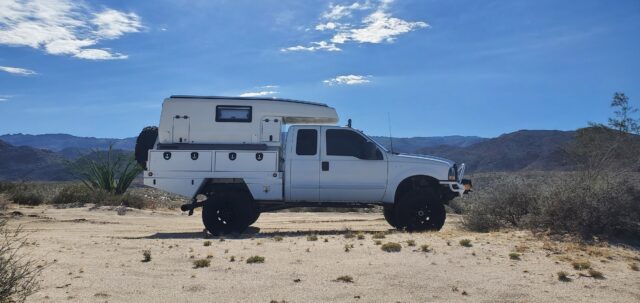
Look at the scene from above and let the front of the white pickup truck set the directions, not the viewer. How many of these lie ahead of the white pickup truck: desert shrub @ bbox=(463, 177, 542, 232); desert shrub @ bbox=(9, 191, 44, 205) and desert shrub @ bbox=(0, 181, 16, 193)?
1

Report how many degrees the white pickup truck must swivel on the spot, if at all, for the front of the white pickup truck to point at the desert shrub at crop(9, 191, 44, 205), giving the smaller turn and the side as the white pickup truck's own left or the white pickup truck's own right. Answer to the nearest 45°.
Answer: approximately 135° to the white pickup truck's own left

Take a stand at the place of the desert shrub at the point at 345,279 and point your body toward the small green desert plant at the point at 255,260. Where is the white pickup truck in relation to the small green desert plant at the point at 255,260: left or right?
right

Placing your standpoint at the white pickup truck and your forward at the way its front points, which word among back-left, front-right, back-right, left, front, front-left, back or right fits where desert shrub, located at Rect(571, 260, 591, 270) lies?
front-right

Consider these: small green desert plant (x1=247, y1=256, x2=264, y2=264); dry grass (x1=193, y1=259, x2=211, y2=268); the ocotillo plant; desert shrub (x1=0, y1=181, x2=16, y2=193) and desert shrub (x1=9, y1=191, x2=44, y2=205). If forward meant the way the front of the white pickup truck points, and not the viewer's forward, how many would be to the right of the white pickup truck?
2

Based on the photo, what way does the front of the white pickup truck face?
to the viewer's right

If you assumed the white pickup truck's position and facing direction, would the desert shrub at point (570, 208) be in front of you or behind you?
in front

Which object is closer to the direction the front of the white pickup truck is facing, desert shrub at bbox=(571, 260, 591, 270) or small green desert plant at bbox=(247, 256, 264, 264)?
the desert shrub

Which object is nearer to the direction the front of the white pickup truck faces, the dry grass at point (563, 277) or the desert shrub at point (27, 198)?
the dry grass

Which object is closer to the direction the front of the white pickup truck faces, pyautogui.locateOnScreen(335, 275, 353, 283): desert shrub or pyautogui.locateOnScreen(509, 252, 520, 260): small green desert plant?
the small green desert plant

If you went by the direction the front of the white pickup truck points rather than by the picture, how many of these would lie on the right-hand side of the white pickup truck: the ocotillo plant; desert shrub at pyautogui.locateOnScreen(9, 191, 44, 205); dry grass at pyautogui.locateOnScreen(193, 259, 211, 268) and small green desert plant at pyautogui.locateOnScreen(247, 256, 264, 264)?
2

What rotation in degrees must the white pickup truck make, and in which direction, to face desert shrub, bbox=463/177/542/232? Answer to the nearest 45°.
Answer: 0° — it already faces it

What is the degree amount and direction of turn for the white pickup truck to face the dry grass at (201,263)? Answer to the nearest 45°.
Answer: approximately 90° to its right

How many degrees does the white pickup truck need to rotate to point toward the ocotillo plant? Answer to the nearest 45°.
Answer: approximately 135° to its left

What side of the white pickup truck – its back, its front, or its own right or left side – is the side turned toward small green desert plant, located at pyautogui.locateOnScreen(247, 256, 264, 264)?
right

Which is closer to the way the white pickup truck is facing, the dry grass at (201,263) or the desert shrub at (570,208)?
the desert shrub
